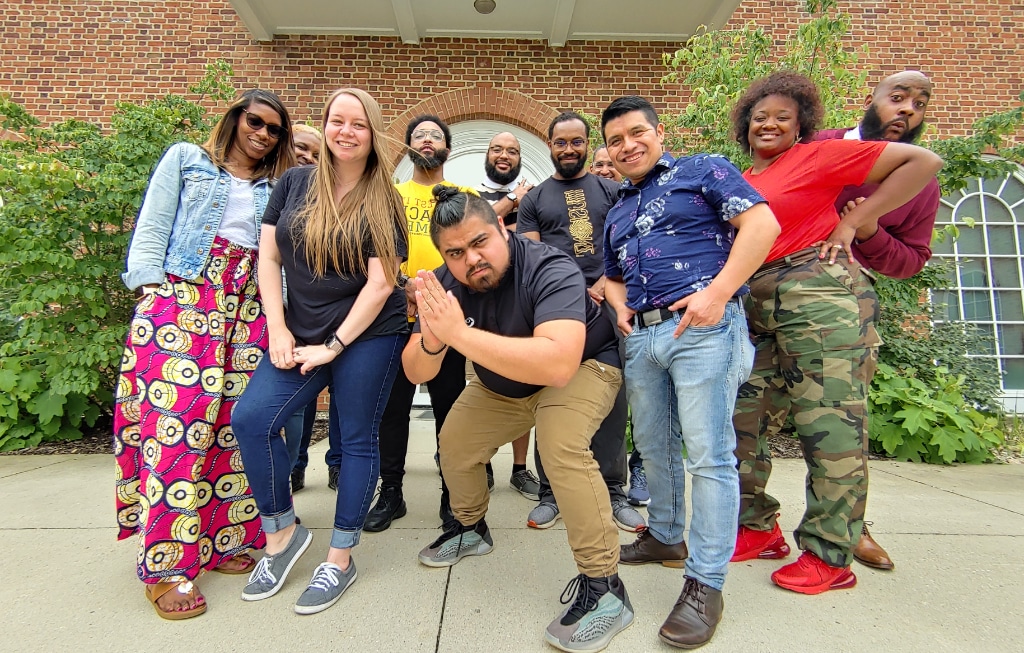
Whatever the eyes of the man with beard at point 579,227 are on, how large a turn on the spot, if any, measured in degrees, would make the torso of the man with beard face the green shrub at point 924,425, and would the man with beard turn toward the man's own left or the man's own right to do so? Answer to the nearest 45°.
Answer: approximately 135° to the man's own left

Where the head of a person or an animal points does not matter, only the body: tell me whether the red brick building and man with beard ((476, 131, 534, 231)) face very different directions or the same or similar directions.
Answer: same or similar directions

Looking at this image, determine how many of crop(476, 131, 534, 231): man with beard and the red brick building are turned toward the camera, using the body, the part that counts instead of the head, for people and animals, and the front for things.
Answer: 2

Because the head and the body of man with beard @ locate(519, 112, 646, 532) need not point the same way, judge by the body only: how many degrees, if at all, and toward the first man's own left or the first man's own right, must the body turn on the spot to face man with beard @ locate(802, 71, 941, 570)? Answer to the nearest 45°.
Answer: approximately 90° to the first man's own left

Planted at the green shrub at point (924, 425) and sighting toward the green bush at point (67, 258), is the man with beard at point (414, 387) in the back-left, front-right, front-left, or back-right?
front-left

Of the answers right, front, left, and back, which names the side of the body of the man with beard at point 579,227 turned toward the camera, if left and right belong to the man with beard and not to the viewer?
front

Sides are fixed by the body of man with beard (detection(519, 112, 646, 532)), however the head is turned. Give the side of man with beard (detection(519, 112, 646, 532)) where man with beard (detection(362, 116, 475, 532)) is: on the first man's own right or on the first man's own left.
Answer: on the first man's own right

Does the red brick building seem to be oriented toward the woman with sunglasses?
yes

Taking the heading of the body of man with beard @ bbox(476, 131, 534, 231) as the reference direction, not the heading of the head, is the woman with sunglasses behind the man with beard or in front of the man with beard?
in front

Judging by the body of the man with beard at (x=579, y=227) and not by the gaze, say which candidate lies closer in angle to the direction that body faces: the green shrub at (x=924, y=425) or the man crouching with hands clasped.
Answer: the man crouching with hands clasped

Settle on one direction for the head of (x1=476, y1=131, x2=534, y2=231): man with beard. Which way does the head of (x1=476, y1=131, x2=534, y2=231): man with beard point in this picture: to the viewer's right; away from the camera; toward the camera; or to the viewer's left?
toward the camera

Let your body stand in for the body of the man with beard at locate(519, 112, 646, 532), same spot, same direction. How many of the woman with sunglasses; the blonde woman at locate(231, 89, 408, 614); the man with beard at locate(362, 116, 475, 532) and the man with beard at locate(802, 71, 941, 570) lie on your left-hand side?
1

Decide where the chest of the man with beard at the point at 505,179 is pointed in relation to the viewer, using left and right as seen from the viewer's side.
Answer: facing the viewer

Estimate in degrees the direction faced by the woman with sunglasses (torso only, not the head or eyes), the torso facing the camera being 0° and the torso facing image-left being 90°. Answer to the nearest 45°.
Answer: approximately 315°
